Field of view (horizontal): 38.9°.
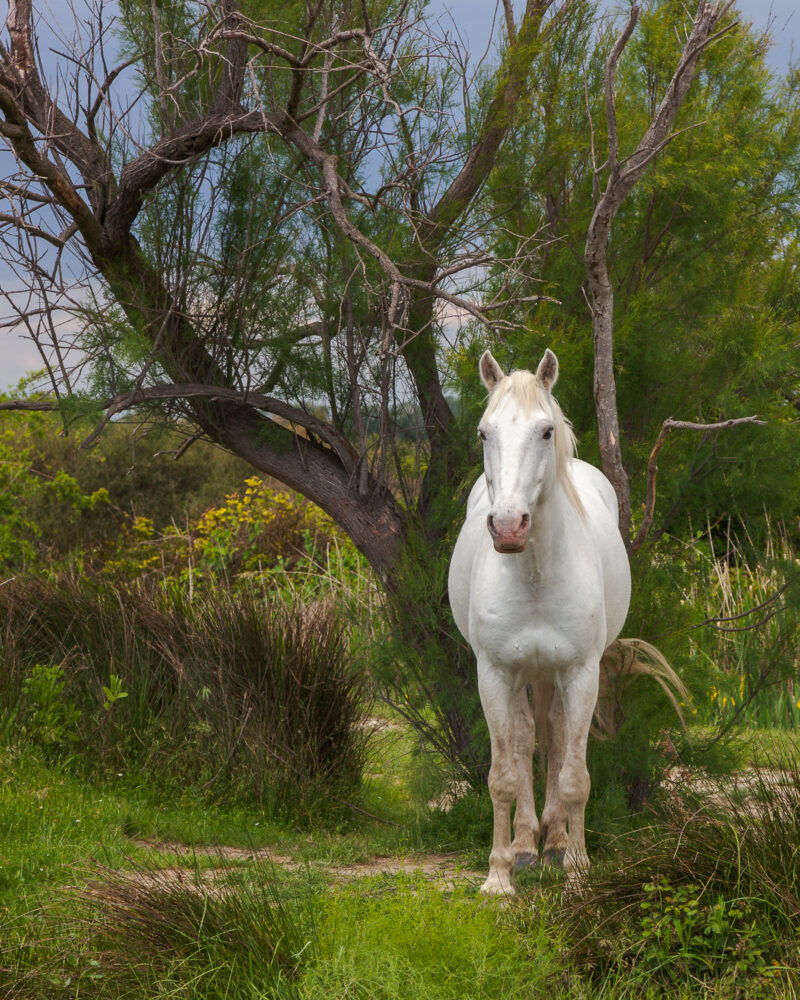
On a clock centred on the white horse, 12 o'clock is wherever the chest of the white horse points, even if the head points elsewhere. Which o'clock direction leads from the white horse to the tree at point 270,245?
The tree is roughly at 5 o'clock from the white horse.

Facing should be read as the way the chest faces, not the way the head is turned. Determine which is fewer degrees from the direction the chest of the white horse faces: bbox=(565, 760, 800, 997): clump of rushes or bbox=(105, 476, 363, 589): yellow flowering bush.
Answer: the clump of rushes

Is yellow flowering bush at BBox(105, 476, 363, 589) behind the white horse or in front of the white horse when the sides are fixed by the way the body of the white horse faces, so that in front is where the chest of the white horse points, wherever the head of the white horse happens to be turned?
behind

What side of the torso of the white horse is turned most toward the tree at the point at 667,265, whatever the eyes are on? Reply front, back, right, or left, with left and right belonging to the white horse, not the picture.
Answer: back

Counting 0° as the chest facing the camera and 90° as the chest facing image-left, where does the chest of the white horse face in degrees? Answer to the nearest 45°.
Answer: approximately 0°

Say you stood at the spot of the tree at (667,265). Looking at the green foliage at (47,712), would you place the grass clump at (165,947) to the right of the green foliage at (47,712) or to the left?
left

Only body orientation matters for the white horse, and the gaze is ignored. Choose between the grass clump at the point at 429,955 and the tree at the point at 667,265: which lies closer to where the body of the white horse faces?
the grass clump

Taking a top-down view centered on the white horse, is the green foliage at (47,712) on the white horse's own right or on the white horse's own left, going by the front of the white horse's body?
on the white horse's own right

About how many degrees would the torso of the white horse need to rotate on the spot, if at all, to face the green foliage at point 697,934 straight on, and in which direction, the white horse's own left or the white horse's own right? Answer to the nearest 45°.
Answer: approximately 45° to the white horse's own left

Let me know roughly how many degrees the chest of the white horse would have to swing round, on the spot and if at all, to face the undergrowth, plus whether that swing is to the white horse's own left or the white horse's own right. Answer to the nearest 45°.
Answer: approximately 135° to the white horse's own right

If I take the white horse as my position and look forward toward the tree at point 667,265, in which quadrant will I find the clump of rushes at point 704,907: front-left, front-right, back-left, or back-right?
back-right

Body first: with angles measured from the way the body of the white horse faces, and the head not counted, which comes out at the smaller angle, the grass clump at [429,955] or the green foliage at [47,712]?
the grass clump
